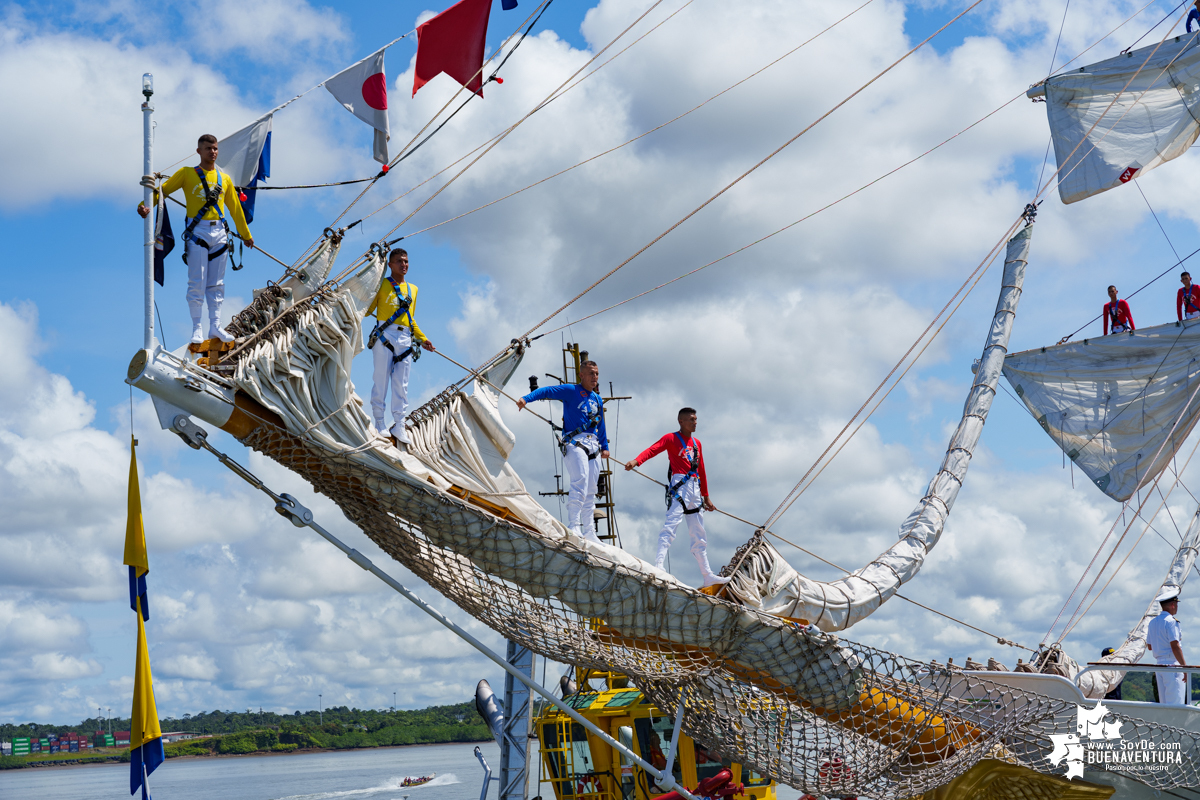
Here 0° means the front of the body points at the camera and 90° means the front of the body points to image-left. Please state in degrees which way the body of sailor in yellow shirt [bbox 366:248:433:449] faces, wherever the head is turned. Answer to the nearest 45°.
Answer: approximately 315°

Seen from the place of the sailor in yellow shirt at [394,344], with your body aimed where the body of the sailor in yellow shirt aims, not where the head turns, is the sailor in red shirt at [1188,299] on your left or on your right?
on your left

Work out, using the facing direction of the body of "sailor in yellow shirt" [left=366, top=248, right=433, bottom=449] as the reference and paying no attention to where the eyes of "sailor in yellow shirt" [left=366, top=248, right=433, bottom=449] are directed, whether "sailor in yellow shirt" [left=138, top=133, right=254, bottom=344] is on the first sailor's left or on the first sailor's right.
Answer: on the first sailor's right

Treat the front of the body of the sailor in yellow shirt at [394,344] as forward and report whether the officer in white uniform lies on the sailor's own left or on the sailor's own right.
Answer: on the sailor's own left

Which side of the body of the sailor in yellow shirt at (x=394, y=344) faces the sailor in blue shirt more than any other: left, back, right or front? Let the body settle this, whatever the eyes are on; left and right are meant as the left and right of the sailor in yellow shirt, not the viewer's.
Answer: left

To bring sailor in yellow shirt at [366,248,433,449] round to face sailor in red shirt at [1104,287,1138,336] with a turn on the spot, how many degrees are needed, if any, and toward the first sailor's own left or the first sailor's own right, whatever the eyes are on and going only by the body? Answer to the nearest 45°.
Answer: approximately 90° to the first sailor's own left
